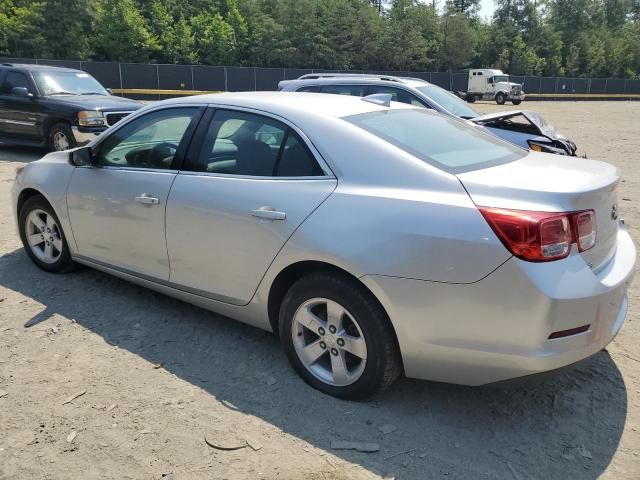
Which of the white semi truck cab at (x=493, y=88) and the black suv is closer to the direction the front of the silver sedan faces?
the black suv

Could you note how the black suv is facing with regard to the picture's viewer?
facing the viewer and to the right of the viewer

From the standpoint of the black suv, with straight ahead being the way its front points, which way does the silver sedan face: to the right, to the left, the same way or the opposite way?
the opposite way

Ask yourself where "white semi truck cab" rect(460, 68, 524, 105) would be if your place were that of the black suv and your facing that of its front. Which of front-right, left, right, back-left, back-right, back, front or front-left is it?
left

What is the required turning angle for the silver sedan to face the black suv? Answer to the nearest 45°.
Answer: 0° — it already faces it

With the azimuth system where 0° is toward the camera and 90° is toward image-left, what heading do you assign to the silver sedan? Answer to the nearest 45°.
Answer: approximately 135°

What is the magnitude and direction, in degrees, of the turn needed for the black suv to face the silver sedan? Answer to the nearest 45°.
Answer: approximately 45° to its right

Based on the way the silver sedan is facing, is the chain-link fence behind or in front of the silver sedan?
in front
